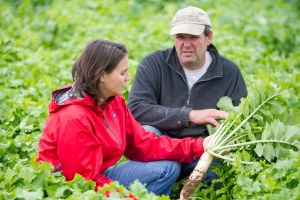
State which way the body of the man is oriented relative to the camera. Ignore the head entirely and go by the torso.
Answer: toward the camera

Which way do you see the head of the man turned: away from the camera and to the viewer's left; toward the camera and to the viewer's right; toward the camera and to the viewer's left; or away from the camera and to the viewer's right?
toward the camera and to the viewer's left

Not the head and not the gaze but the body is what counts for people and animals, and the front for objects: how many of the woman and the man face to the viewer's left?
0

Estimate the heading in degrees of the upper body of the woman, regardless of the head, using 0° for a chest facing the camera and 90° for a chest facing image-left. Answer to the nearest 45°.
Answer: approximately 315°

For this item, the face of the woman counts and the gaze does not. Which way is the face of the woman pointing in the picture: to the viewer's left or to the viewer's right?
to the viewer's right

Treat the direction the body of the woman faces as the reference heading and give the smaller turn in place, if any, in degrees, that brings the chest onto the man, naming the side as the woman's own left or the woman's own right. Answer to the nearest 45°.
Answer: approximately 90° to the woman's own left
